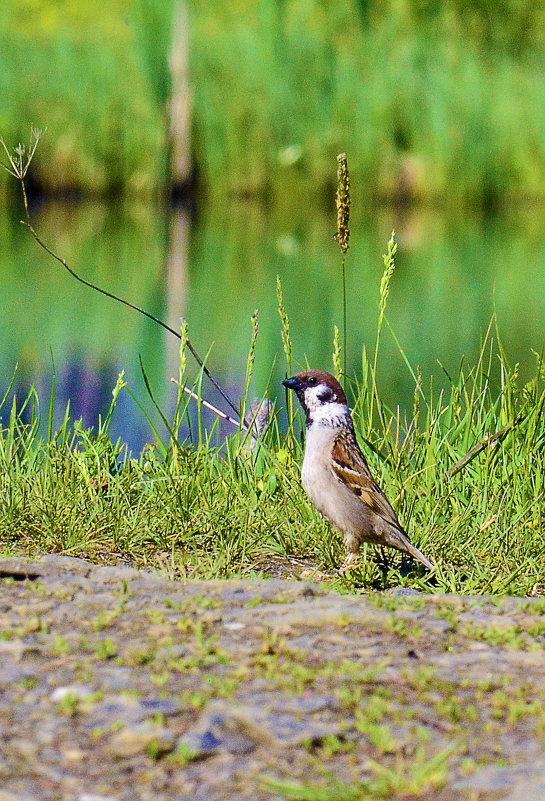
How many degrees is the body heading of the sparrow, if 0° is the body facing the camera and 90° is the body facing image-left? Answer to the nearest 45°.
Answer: approximately 90°
